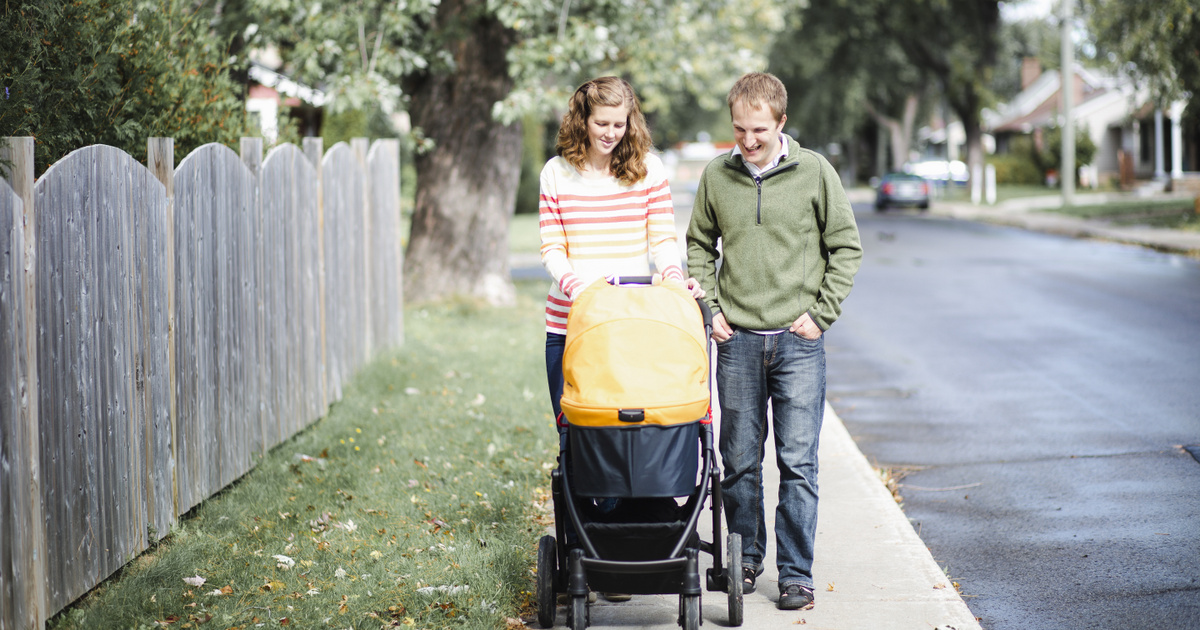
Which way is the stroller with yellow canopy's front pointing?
toward the camera

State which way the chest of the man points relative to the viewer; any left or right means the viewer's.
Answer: facing the viewer

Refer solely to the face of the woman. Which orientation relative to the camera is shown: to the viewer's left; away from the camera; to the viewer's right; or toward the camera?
toward the camera

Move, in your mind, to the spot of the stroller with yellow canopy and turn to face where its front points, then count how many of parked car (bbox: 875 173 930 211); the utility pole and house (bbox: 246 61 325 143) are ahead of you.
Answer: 0

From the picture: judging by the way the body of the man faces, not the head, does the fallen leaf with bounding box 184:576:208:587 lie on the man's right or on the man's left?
on the man's right

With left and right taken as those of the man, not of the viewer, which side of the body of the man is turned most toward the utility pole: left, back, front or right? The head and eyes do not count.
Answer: back

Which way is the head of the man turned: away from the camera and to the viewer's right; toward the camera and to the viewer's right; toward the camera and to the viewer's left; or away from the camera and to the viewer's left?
toward the camera and to the viewer's left

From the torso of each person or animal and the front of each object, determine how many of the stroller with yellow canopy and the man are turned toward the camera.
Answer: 2

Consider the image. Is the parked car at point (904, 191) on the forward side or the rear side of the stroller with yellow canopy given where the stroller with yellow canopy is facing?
on the rear side

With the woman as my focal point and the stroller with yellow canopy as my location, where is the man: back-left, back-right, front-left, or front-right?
front-right

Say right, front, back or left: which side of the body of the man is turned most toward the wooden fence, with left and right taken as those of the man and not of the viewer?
right

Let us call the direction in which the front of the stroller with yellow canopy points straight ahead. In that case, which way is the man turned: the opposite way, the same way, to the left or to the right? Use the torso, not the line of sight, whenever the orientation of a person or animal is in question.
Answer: the same way

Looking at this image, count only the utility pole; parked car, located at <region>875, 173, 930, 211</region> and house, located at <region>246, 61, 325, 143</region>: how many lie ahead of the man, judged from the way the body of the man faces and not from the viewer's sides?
0
